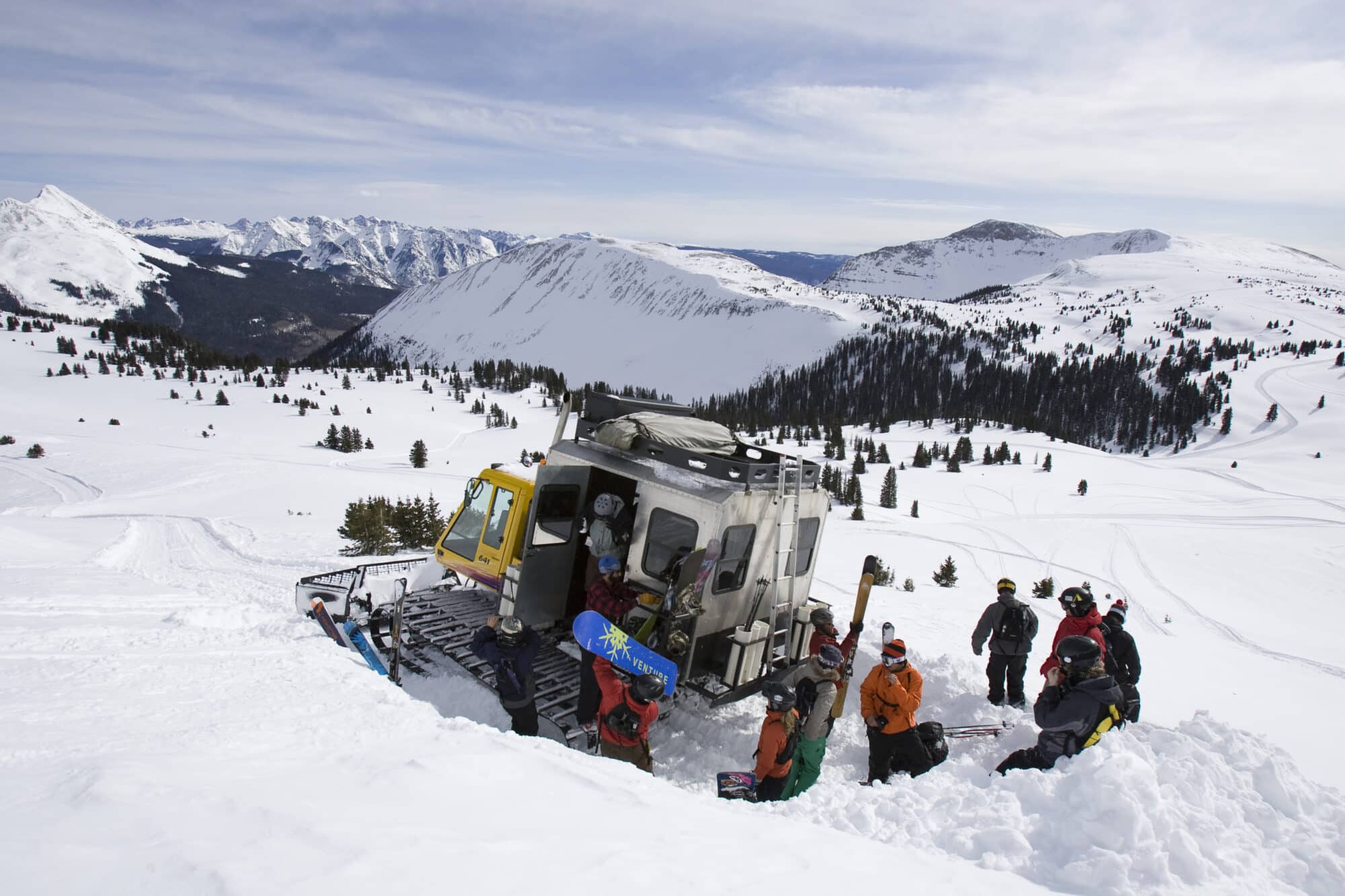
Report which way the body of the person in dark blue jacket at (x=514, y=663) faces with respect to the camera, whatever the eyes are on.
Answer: away from the camera

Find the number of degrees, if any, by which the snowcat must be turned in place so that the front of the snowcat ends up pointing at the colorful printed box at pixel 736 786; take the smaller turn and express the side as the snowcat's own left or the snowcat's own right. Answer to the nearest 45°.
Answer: approximately 135° to the snowcat's own left

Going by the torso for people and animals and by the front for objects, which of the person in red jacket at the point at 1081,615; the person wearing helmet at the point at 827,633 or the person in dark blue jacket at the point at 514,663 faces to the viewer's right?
the person wearing helmet

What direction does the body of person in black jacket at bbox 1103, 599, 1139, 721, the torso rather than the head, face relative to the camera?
to the viewer's left

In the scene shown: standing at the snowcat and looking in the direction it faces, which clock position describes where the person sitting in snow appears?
The person sitting in snow is roughly at 6 o'clock from the snowcat.
